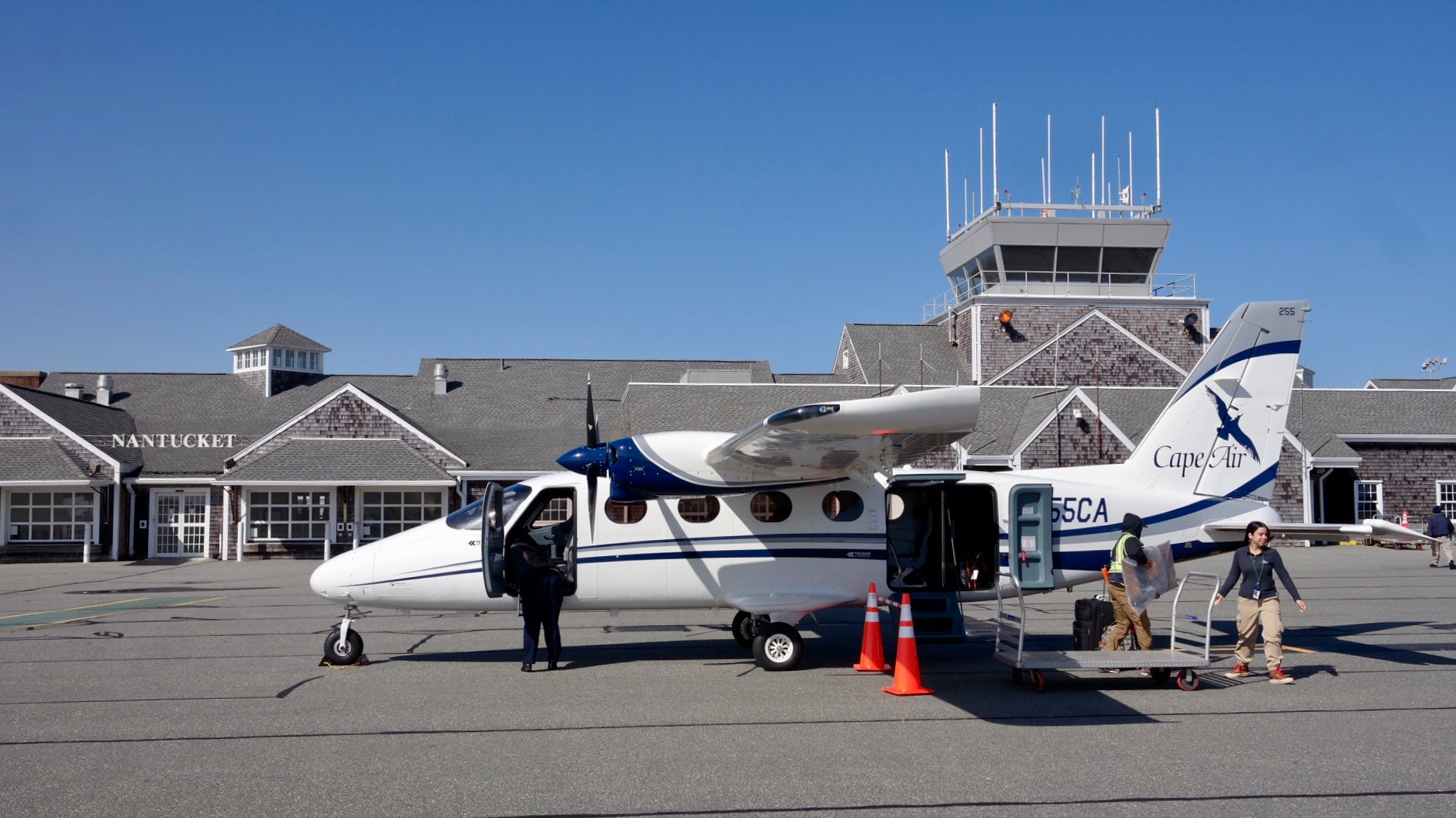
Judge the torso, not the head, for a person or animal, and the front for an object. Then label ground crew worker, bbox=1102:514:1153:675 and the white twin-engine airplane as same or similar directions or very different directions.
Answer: very different directions

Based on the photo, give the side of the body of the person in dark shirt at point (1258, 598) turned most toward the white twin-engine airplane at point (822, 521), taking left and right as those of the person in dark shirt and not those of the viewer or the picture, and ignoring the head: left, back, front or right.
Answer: right

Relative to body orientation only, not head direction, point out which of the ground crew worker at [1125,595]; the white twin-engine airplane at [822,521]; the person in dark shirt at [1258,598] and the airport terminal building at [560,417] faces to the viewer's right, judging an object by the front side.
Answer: the ground crew worker

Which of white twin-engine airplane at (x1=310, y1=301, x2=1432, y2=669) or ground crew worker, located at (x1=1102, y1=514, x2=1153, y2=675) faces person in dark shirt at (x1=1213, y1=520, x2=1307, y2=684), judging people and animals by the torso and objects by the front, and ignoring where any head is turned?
the ground crew worker

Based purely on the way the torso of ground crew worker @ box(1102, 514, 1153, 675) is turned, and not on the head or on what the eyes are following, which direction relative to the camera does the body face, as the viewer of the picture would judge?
to the viewer's right

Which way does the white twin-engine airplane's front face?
to the viewer's left
